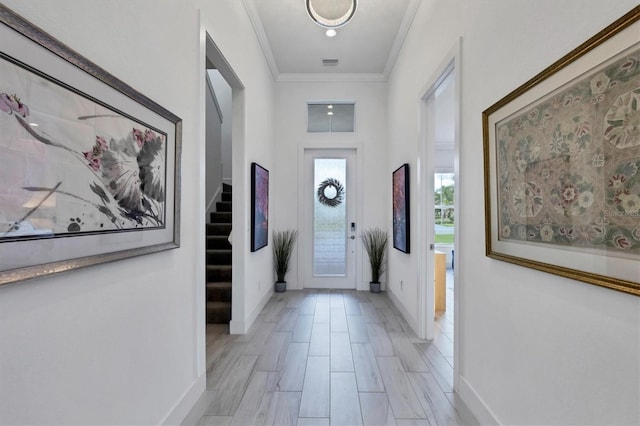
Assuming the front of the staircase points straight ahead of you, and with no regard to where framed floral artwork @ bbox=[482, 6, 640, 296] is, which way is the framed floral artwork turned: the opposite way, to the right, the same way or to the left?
to the right

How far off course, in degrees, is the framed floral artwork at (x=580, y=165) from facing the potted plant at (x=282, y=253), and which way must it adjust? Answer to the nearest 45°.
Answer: approximately 90° to its right

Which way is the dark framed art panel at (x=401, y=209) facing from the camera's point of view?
to the viewer's left

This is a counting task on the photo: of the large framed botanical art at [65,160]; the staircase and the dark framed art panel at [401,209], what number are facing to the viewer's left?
1

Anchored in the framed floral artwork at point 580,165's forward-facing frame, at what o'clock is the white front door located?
The white front door is roughly at 3 o'clock from the framed floral artwork.

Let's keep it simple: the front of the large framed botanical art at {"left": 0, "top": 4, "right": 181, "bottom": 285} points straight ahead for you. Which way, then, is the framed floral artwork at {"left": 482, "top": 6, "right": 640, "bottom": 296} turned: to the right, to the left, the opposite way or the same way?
the opposite way

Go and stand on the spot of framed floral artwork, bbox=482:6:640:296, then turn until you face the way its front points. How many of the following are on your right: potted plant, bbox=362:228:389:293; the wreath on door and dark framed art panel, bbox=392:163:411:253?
3

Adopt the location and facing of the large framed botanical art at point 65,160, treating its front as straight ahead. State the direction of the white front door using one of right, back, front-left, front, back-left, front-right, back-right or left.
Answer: left

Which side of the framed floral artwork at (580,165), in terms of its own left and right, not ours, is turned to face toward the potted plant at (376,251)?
right

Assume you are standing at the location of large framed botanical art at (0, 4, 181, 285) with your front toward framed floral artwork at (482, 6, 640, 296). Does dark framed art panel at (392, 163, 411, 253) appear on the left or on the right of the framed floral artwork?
left

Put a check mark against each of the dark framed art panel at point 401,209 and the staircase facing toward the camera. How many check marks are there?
1
